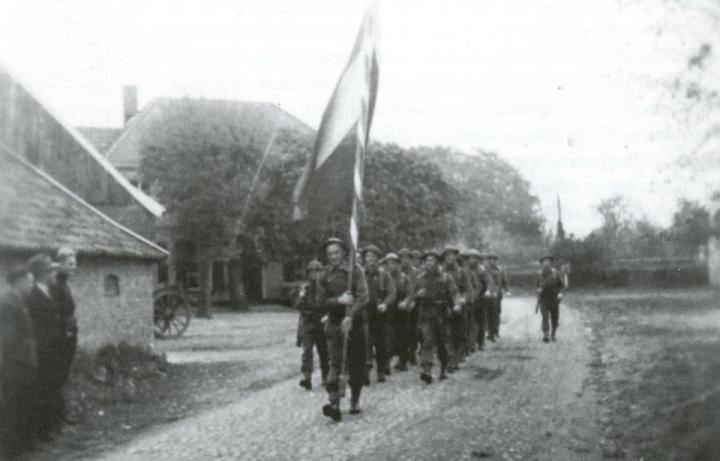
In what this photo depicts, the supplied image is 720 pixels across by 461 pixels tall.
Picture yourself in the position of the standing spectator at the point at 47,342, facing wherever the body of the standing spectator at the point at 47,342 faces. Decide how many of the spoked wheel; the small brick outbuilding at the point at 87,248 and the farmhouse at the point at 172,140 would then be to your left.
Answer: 3

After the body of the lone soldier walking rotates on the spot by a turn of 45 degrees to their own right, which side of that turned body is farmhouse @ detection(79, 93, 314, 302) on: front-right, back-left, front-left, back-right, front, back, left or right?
right

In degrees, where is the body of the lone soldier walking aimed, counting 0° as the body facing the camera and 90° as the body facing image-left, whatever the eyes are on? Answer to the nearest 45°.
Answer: approximately 0°

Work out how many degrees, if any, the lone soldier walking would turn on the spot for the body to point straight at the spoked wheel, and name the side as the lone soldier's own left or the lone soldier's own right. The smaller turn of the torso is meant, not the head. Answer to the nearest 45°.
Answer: approximately 90° to the lone soldier's own right

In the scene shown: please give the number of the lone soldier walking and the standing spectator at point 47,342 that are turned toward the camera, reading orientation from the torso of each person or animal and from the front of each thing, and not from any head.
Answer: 1

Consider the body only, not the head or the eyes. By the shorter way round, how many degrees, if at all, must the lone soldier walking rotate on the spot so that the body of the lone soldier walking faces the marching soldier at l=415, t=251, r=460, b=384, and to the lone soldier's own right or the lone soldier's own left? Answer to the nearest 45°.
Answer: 0° — they already face them

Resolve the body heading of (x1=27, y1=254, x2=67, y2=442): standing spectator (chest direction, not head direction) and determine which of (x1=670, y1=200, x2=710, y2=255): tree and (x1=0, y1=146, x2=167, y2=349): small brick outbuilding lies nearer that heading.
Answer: the tree

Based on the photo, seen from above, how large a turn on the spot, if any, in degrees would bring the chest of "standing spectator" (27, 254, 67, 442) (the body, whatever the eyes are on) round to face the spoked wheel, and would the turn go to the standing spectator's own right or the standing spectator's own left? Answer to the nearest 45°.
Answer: approximately 90° to the standing spectator's own left

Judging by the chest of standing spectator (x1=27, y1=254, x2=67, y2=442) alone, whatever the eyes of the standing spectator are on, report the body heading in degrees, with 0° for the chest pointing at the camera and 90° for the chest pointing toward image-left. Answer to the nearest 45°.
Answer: approximately 270°

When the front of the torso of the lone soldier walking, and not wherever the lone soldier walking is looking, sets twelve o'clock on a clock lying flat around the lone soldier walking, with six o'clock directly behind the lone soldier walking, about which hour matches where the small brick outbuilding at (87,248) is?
The small brick outbuilding is roughly at 2 o'clock from the lone soldier walking.

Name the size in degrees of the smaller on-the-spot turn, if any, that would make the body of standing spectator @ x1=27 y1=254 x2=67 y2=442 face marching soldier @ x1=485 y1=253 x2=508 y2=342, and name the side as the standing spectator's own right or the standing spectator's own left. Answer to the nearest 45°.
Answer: approximately 45° to the standing spectator's own left

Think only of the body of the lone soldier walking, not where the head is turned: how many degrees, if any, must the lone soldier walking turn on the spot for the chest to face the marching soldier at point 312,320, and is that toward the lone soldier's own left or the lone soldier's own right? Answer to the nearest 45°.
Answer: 0° — they already face them
